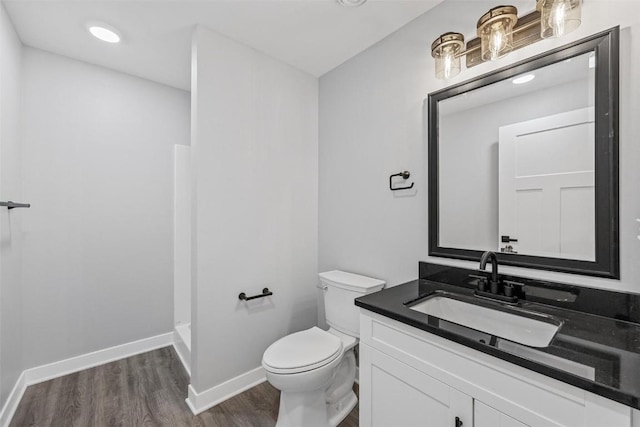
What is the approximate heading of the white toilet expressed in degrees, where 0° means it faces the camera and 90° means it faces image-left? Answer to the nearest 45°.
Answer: approximately 45°

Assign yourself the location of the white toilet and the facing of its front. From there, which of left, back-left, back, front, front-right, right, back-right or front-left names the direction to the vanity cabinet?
left
